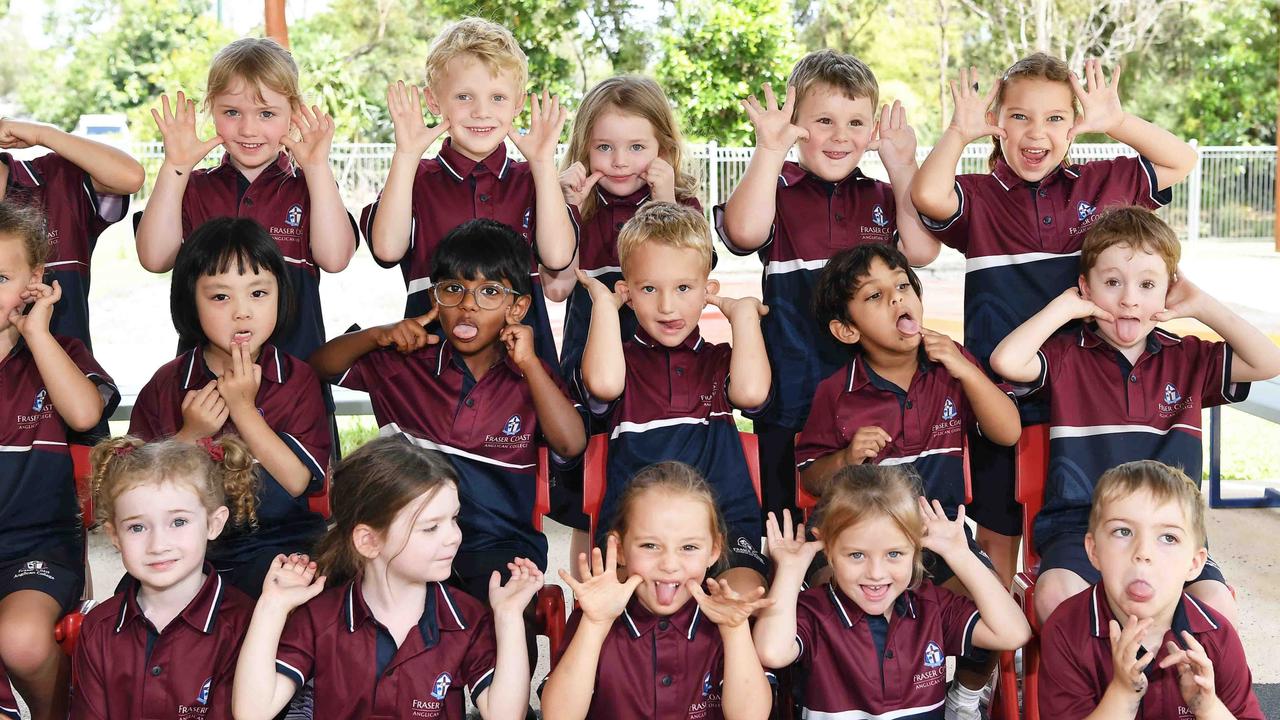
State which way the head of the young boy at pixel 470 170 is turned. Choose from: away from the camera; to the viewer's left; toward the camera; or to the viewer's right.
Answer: toward the camera

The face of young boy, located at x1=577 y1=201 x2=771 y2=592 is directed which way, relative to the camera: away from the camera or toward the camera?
toward the camera

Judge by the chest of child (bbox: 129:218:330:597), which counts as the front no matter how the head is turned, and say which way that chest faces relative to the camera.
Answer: toward the camera

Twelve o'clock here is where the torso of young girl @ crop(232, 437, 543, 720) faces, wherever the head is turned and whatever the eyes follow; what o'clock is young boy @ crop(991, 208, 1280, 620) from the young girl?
The young boy is roughly at 9 o'clock from the young girl.

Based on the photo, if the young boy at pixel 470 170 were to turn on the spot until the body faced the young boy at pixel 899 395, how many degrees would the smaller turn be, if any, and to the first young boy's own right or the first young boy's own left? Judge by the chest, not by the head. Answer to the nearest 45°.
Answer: approximately 45° to the first young boy's own left

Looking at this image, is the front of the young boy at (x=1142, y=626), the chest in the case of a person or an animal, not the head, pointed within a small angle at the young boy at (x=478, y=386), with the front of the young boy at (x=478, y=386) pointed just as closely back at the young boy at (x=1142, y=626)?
no

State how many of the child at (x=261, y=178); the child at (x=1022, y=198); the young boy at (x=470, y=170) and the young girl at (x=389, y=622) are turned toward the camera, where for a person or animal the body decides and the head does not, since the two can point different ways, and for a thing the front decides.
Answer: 4

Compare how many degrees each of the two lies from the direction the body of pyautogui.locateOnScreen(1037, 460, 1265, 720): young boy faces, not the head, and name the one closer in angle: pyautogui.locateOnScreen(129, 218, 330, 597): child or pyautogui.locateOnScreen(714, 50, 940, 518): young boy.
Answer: the child

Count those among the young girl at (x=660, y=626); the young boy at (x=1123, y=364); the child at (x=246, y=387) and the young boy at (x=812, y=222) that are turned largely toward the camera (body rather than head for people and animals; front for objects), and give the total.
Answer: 4

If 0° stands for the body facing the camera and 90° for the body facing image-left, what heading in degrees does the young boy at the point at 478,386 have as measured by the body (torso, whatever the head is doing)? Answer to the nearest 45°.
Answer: approximately 0°

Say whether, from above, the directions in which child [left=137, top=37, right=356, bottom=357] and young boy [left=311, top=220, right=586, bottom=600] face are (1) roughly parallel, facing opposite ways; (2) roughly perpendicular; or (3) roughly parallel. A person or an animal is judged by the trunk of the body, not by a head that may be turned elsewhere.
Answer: roughly parallel

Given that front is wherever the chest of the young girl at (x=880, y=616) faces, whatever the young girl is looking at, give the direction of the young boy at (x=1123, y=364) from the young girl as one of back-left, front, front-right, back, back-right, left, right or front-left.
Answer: back-left

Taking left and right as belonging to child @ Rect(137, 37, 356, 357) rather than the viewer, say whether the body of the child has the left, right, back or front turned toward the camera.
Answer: front

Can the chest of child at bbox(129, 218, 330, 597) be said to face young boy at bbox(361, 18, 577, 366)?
no

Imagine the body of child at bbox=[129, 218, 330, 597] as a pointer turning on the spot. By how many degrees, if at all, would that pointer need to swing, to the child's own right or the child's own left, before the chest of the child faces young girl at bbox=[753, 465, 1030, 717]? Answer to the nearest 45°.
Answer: approximately 45° to the child's own left

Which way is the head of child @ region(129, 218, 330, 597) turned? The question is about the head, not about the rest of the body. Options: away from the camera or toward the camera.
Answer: toward the camera

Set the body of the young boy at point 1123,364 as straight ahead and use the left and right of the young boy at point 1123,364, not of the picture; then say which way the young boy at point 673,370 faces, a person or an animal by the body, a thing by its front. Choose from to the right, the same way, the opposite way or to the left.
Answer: the same way

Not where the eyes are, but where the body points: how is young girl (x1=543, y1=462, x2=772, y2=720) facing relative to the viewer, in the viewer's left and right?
facing the viewer

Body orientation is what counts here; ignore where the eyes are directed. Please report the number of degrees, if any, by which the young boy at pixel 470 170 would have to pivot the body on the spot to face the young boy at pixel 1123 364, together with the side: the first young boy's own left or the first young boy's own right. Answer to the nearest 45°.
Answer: approximately 45° to the first young boy's own left

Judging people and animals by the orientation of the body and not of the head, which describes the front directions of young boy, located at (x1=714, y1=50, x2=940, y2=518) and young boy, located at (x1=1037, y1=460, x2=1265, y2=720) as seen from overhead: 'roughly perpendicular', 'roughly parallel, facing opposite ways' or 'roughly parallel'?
roughly parallel

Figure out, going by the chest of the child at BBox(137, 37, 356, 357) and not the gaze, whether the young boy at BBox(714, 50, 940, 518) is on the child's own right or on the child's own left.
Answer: on the child's own left
